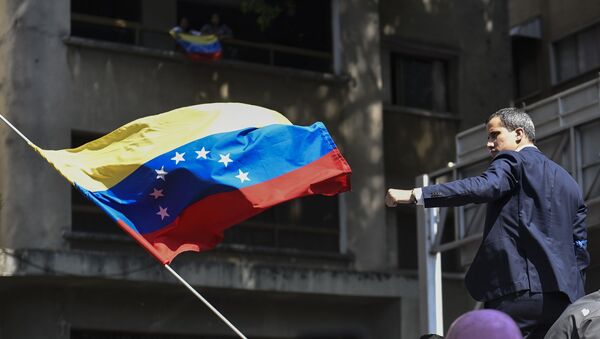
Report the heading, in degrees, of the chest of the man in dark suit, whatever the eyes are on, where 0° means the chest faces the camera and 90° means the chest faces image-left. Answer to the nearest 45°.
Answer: approximately 135°

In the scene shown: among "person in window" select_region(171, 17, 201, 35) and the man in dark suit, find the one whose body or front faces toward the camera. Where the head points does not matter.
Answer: the person in window

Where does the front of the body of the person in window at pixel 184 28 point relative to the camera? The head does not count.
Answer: toward the camera

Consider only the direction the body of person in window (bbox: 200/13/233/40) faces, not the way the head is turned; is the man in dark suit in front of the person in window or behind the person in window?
in front

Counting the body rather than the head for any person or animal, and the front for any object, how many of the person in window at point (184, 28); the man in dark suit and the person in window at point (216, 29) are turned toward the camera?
2

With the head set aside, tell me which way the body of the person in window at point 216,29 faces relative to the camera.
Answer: toward the camera

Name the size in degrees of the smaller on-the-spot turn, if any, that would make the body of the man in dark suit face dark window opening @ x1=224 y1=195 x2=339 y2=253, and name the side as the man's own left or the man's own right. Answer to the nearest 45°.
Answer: approximately 45° to the man's own right

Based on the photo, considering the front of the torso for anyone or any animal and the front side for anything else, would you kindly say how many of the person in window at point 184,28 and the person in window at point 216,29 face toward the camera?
2

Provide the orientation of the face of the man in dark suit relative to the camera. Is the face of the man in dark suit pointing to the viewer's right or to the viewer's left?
to the viewer's left

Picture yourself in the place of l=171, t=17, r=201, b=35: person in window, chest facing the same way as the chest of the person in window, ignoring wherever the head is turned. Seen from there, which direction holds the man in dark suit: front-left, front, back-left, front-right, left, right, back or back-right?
front

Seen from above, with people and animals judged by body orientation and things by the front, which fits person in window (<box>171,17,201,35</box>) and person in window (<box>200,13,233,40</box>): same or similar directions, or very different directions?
same or similar directions
